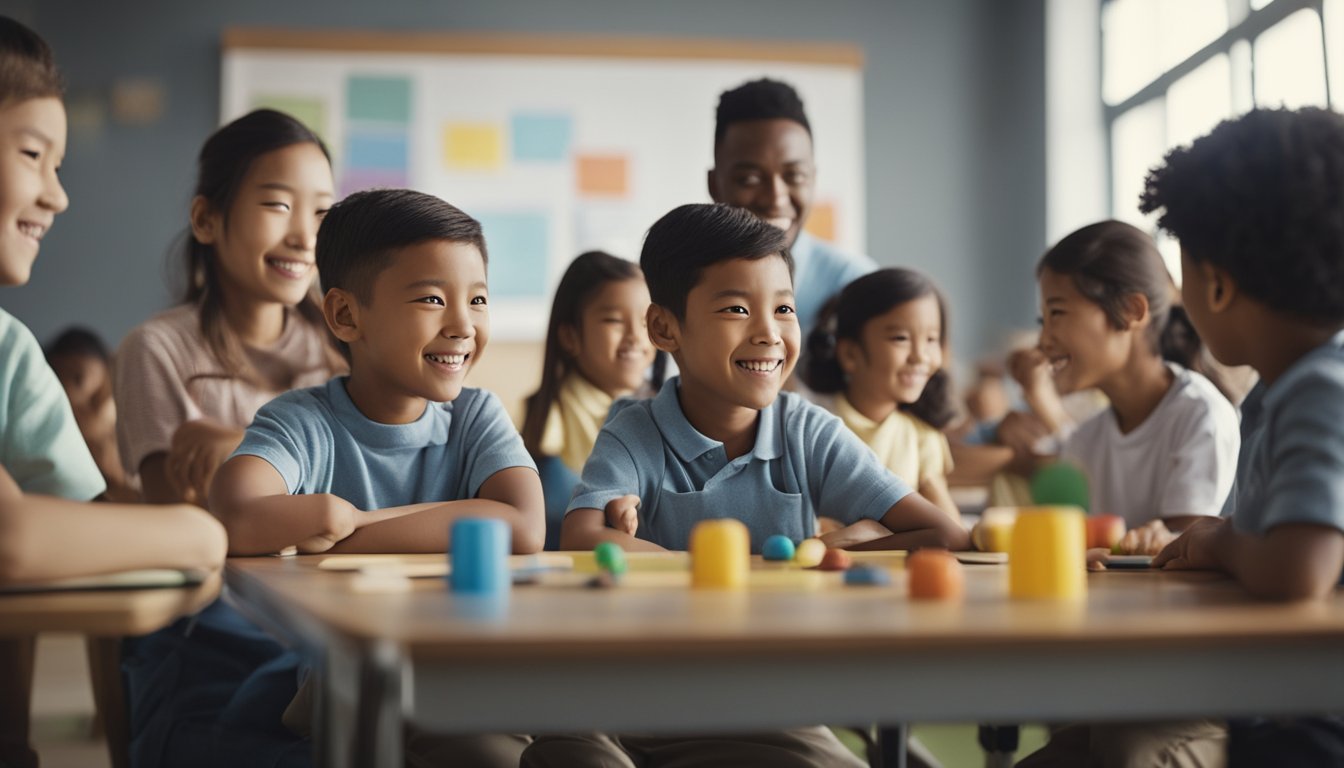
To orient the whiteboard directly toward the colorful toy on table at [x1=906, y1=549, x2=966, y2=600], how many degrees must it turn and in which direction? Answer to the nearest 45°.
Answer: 0° — it already faces it

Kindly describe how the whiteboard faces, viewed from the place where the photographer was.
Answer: facing the viewer

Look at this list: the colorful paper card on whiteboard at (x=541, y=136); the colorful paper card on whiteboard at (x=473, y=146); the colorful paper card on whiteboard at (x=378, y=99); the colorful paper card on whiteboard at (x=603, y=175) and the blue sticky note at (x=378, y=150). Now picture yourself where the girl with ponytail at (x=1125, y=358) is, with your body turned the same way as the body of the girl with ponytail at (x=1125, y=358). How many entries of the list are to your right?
5

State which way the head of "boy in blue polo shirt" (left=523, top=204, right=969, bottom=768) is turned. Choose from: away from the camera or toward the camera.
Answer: toward the camera

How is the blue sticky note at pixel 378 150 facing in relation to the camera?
toward the camera

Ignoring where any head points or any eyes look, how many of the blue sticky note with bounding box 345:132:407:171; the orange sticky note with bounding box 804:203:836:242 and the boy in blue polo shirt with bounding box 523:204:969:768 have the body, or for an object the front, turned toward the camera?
3

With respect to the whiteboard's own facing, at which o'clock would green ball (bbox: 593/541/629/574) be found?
The green ball is roughly at 12 o'clock from the whiteboard.

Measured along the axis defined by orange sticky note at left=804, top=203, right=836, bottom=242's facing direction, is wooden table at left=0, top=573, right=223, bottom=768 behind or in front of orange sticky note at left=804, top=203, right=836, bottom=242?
in front

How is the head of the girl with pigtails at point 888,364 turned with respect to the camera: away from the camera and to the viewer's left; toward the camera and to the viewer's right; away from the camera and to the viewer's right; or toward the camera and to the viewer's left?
toward the camera and to the viewer's right

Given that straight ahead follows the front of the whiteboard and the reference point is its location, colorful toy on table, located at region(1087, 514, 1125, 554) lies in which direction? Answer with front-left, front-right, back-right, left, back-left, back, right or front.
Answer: front

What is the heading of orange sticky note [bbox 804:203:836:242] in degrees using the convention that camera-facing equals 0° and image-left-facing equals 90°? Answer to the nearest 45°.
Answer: approximately 0°

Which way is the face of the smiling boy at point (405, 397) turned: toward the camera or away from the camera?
toward the camera

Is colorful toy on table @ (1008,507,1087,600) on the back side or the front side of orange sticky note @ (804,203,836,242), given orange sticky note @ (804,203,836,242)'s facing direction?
on the front side

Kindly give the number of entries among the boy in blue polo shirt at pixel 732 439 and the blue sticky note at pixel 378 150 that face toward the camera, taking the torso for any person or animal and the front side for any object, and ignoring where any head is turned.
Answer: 2

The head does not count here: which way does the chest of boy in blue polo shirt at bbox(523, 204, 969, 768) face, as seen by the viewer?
toward the camera

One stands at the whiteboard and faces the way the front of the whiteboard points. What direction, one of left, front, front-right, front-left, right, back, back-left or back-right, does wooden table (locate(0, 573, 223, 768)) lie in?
front

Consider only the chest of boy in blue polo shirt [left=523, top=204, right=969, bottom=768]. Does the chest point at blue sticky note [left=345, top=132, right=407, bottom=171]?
no

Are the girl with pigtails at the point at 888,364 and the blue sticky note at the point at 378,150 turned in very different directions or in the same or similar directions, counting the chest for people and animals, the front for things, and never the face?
same or similar directions

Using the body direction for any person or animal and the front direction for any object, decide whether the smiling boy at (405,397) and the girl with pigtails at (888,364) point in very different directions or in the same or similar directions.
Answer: same or similar directions
